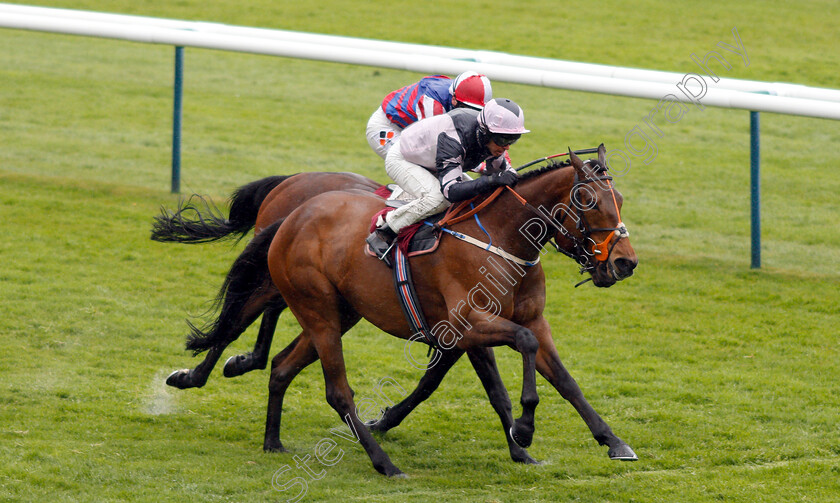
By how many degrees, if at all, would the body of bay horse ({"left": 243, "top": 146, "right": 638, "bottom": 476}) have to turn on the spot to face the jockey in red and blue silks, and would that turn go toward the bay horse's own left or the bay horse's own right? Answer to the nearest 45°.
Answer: approximately 90° to the bay horse's own left

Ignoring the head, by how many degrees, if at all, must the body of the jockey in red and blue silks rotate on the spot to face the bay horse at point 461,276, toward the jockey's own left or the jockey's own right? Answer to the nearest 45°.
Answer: approximately 90° to the jockey's own right

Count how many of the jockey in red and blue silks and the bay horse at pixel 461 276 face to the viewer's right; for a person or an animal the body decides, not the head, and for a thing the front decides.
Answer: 2

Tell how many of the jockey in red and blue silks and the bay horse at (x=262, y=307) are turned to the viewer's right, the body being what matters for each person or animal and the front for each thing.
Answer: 2

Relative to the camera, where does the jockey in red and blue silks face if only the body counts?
to the viewer's right

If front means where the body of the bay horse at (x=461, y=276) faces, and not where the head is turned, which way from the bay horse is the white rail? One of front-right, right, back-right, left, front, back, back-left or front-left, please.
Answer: left

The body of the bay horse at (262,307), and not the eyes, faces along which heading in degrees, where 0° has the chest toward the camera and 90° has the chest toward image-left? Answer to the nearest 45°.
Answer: approximately 270°

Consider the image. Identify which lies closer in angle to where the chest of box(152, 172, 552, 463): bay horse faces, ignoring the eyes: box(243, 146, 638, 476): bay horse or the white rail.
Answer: the bay horse

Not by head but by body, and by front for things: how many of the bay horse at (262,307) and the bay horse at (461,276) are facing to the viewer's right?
2

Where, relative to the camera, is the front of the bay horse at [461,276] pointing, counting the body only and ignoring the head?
to the viewer's right

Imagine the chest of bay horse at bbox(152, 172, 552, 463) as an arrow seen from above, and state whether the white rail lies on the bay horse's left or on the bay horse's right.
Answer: on the bay horse's left
